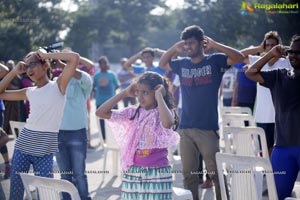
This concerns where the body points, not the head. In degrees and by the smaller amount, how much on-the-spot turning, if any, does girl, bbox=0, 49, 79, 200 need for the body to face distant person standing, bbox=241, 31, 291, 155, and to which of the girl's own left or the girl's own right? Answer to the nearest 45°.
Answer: approximately 135° to the girl's own left

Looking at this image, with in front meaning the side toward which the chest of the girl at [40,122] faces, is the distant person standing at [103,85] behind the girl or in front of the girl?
behind

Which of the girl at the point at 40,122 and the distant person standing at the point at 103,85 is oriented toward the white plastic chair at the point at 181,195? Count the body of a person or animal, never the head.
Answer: the distant person standing

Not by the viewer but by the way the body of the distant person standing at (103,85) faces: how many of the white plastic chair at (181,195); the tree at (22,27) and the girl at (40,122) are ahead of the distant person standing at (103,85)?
2

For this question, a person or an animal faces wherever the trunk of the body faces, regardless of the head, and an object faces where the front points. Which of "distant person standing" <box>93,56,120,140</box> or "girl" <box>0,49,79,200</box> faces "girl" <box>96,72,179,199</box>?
the distant person standing

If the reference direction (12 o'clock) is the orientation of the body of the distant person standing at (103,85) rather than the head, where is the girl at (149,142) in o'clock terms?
The girl is roughly at 12 o'clock from the distant person standing.

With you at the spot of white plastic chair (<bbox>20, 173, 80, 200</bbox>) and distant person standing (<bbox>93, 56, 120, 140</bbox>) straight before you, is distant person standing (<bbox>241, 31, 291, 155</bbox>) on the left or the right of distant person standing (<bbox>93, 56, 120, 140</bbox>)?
right

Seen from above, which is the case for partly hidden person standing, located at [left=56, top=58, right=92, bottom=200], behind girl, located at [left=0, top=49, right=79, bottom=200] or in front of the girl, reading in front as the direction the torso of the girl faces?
behind
